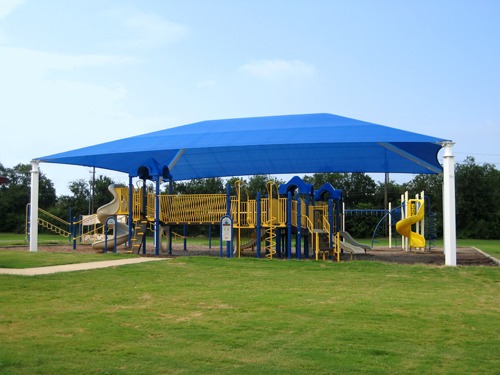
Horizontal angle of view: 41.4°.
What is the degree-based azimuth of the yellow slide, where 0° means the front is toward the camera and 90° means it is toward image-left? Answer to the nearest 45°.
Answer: approximately 0°
